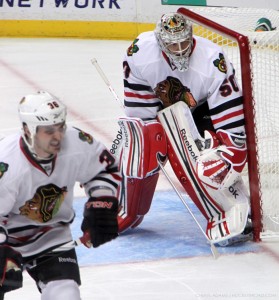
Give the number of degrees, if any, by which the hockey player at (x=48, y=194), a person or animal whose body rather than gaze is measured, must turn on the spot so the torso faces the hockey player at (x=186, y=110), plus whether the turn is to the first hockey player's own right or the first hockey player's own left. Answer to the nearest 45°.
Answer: approximately 135° to the first hockey player's own left

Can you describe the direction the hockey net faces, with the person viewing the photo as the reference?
facing to the left of the viewer

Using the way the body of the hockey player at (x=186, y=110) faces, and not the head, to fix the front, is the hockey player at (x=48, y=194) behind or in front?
in front

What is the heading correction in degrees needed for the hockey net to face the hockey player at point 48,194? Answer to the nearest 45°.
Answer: approximately 45° to its left
